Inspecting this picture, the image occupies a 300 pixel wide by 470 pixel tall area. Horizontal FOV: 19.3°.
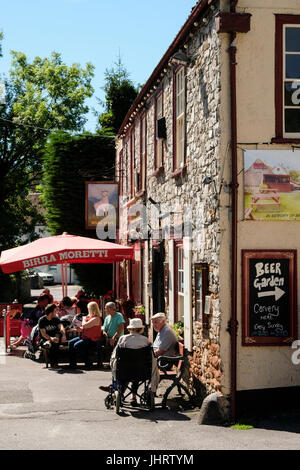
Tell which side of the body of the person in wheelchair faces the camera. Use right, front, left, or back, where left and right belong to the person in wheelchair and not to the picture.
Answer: back

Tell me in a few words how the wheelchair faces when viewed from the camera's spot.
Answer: facing away from the viewer

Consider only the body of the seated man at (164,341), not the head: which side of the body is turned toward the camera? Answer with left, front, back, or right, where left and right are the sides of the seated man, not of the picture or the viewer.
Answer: left

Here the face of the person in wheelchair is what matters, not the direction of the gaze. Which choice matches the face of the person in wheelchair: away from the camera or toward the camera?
away from the camera

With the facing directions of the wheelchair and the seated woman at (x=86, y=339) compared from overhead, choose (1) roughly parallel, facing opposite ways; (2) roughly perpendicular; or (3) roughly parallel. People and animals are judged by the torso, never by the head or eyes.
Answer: roughly perpendicular
